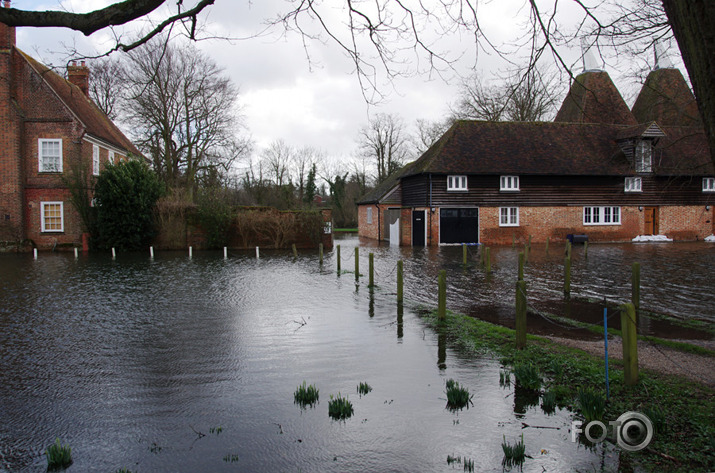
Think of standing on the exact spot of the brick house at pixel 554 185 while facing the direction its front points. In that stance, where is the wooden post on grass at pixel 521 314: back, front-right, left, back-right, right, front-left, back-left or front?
front

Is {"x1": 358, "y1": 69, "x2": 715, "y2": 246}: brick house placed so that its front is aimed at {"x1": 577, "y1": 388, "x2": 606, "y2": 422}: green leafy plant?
yes

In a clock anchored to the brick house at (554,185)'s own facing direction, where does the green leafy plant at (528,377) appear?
The green leafy plant is roughly at 12 o'clock from the brick house.

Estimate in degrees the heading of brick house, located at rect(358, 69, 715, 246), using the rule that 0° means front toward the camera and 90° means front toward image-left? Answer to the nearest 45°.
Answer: approximately 0°

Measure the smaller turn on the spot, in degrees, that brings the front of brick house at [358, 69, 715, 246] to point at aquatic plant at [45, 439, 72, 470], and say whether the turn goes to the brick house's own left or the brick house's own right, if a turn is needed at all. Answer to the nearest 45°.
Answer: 0° — it already faces it

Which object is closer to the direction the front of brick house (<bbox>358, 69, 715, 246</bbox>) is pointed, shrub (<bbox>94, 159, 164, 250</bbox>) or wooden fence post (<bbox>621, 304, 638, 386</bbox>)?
the wooden fence post

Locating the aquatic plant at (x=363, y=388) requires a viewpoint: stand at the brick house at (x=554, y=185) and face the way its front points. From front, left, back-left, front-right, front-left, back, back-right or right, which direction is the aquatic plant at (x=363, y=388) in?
front

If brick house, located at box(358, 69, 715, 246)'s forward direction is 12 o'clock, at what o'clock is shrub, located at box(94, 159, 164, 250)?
The shrub is roughly at 2 o'clock from the brick house.

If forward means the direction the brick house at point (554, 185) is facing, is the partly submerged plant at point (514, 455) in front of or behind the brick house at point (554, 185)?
in front

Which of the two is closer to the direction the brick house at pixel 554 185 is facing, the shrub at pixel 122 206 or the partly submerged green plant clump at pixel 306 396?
the partly submerged green plant clump

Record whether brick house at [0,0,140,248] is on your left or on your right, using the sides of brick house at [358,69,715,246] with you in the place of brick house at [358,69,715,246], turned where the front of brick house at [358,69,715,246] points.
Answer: on your right
